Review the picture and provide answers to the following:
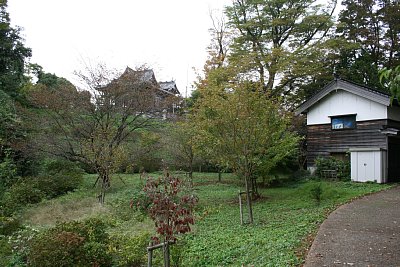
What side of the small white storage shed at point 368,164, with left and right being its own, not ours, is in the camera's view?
front

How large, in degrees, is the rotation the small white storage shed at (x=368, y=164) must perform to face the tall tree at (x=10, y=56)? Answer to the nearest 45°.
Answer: approximately 90° to its right

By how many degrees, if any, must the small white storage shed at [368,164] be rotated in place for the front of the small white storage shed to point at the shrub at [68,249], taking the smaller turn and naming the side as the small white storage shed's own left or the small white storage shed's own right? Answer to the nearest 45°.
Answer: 0° — it already faces it

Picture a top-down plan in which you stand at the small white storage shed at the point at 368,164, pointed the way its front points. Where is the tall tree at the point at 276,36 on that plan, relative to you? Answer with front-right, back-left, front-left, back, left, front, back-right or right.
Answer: back-right

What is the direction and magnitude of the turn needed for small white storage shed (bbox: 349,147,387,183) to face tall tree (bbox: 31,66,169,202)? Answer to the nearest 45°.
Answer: approximately 90° to its right

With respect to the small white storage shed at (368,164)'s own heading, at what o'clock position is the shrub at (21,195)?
The shrub is roughly at 2 o'clock from the small white storage shed.

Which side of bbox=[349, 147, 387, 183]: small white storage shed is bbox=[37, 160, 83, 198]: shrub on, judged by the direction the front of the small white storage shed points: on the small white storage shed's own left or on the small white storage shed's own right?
on the small white storage shed's own right

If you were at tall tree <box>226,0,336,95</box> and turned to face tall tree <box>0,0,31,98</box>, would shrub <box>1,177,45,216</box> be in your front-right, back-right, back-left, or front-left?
front-left

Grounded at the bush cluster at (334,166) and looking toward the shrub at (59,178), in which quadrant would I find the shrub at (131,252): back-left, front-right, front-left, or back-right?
front-left

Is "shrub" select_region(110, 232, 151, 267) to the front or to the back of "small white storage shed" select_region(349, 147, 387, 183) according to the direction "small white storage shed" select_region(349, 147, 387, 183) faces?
to the front

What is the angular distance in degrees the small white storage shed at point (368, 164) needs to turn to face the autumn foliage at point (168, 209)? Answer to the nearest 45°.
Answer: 0° — it already faces it
